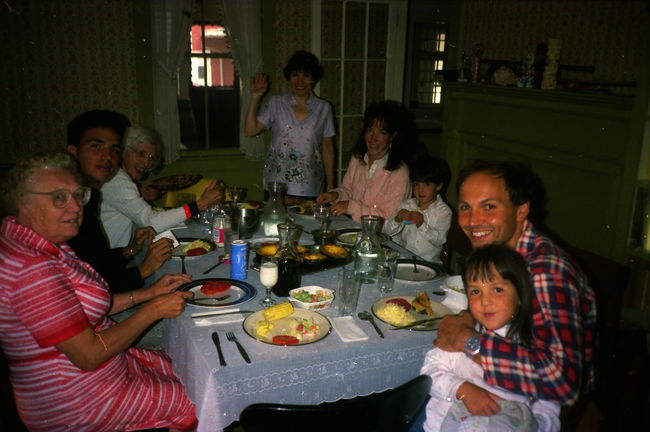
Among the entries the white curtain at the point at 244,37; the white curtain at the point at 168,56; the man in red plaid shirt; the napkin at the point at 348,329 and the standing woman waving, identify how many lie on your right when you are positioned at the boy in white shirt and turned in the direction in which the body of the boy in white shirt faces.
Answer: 3

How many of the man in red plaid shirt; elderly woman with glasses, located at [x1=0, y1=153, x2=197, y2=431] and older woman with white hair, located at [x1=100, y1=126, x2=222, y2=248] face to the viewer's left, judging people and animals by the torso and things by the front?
1

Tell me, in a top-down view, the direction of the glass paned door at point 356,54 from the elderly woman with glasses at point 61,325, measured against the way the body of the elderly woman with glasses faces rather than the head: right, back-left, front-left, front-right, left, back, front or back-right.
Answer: front-left

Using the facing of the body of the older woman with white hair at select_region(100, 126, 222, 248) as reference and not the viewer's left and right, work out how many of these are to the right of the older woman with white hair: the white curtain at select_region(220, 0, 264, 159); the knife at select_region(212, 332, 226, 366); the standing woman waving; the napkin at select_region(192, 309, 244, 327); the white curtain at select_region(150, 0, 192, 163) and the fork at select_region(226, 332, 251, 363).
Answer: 3

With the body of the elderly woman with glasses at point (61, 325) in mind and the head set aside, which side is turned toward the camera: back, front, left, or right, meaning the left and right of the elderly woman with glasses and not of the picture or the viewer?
right

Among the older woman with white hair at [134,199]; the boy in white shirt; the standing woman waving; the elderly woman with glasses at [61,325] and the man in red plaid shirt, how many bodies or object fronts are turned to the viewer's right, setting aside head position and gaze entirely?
2

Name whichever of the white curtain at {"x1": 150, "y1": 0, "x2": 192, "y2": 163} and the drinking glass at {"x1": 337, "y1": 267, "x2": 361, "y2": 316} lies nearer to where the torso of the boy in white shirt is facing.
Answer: the drinking glass

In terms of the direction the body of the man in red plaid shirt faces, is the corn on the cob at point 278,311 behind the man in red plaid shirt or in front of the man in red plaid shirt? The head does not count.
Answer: in front

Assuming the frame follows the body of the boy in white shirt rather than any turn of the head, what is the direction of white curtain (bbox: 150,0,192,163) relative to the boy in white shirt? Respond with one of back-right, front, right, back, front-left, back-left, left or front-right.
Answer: right

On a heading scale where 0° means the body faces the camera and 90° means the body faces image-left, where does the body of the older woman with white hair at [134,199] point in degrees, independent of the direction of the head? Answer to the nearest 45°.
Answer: approximately 270°

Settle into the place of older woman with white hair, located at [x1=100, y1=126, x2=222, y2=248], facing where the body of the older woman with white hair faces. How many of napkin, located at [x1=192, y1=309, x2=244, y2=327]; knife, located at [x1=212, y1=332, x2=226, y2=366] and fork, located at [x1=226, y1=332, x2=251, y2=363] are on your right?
3

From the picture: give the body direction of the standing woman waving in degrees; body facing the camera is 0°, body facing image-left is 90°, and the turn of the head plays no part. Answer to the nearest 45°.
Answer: approximately 0°

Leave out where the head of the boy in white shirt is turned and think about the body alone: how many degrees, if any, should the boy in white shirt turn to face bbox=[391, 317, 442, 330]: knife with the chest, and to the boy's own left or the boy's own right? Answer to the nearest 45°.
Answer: approximately 45° to the boy's own left

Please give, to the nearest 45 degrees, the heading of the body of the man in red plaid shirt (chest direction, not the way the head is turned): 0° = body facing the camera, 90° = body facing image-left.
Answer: approximately 90°
